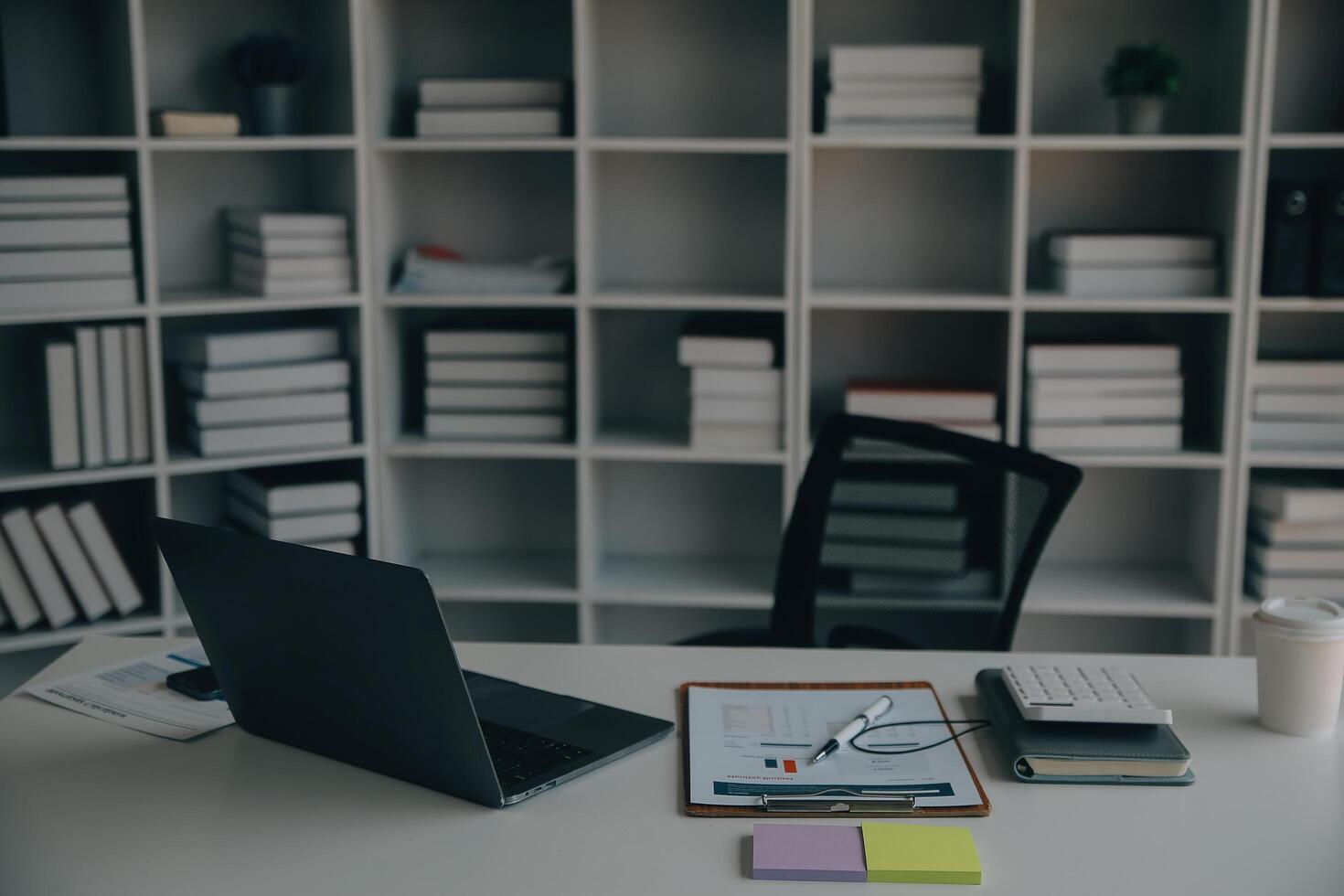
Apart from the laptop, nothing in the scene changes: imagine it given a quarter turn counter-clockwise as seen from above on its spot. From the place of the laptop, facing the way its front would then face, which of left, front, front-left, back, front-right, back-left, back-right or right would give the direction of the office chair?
right

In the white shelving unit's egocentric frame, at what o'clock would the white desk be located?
The white desk is roughly at 12 o'clock from the white shelving unit.

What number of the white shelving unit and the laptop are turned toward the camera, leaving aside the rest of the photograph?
1

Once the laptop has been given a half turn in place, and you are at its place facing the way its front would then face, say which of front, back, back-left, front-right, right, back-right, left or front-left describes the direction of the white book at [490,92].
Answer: back-right

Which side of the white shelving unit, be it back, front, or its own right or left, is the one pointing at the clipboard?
front

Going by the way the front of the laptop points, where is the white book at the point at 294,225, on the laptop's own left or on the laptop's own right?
on the laptop's own left

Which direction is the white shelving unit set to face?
toward the camera

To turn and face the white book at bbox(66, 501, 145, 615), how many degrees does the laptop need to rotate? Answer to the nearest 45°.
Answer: approximately 45° to its left

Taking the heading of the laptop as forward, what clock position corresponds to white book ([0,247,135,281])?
The white book is roughly at 10 o'clock from the laptop.

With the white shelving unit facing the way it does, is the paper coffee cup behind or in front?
in front

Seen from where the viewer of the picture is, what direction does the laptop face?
facing away from the viewer and to the right of the viewer

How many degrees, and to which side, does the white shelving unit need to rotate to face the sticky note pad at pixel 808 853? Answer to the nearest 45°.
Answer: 0° — it already faces it

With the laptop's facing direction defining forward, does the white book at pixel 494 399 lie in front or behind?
in front
